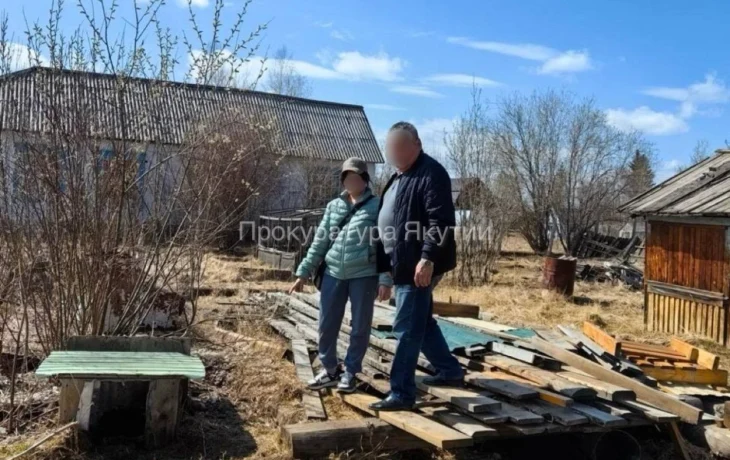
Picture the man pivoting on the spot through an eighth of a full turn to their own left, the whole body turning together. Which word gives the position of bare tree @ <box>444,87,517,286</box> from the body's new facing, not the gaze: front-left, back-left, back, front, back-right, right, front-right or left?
back

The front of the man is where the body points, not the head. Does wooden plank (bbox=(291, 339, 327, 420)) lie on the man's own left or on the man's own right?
on the man's own right

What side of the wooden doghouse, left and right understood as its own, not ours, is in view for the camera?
front

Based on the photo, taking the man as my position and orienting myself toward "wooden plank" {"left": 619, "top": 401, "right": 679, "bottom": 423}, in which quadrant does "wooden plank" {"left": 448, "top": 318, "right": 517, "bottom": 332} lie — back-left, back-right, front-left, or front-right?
front-left

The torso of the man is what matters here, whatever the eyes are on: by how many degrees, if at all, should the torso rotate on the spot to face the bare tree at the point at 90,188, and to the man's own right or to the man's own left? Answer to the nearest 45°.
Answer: approximately 45° to the man's own right

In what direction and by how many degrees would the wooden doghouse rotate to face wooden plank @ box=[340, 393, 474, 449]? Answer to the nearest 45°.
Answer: approximately 45° to its left

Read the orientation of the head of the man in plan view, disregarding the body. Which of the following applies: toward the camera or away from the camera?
toward the camera

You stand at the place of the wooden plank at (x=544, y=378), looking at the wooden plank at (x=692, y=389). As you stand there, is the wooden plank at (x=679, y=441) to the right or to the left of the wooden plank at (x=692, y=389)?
right

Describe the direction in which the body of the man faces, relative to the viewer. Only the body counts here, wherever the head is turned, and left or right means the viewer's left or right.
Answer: facing the viewer and to the left of the viewer

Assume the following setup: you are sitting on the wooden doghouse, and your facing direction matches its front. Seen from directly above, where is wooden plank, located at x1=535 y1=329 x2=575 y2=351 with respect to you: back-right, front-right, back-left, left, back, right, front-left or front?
left

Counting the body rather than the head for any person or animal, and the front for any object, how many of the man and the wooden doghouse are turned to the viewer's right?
0

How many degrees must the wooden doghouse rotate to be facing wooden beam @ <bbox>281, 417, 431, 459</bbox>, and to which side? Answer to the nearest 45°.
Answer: approximately 90° to its left
